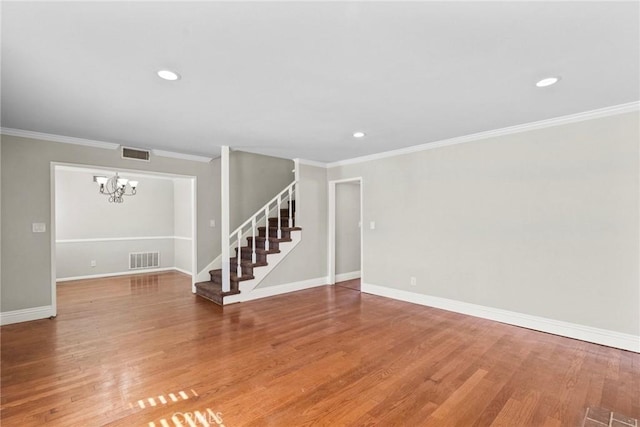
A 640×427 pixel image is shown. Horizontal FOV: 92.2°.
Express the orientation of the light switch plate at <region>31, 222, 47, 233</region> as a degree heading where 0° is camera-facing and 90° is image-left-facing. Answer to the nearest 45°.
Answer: approximately 0°

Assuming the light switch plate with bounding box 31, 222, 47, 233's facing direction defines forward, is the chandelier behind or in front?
behind

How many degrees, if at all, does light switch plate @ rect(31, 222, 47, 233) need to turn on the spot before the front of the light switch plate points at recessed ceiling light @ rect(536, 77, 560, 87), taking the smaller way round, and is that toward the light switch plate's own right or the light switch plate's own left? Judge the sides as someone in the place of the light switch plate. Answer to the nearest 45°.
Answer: approximately 45° to the light switch plate's own left

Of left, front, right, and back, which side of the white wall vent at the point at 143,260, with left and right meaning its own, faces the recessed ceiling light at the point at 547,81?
front

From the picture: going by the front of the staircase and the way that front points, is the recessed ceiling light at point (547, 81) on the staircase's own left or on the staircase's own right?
on the staircase's own left

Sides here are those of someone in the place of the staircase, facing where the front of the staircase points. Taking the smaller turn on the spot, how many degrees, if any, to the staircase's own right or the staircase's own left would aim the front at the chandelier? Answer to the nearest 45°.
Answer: approximately 90° to the staircase's own right

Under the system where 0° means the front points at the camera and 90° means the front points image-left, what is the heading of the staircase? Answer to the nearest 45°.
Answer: approximately 45°

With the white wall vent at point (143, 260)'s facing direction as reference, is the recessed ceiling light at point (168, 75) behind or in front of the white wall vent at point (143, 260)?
in front

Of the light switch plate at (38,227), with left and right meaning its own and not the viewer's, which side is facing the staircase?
left

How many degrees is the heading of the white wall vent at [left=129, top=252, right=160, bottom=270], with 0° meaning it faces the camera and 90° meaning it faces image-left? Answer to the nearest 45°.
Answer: approximately 0°

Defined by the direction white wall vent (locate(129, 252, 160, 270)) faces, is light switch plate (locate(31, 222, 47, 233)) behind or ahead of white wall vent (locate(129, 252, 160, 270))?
ahead

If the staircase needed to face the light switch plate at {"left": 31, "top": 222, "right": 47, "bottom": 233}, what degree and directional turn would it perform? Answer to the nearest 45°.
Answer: approximately 45° to its right

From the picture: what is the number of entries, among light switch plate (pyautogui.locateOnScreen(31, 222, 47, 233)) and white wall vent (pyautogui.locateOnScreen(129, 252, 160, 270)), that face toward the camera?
2

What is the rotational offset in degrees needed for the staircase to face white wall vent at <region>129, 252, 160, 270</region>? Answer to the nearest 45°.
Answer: approximately 90° to its right
